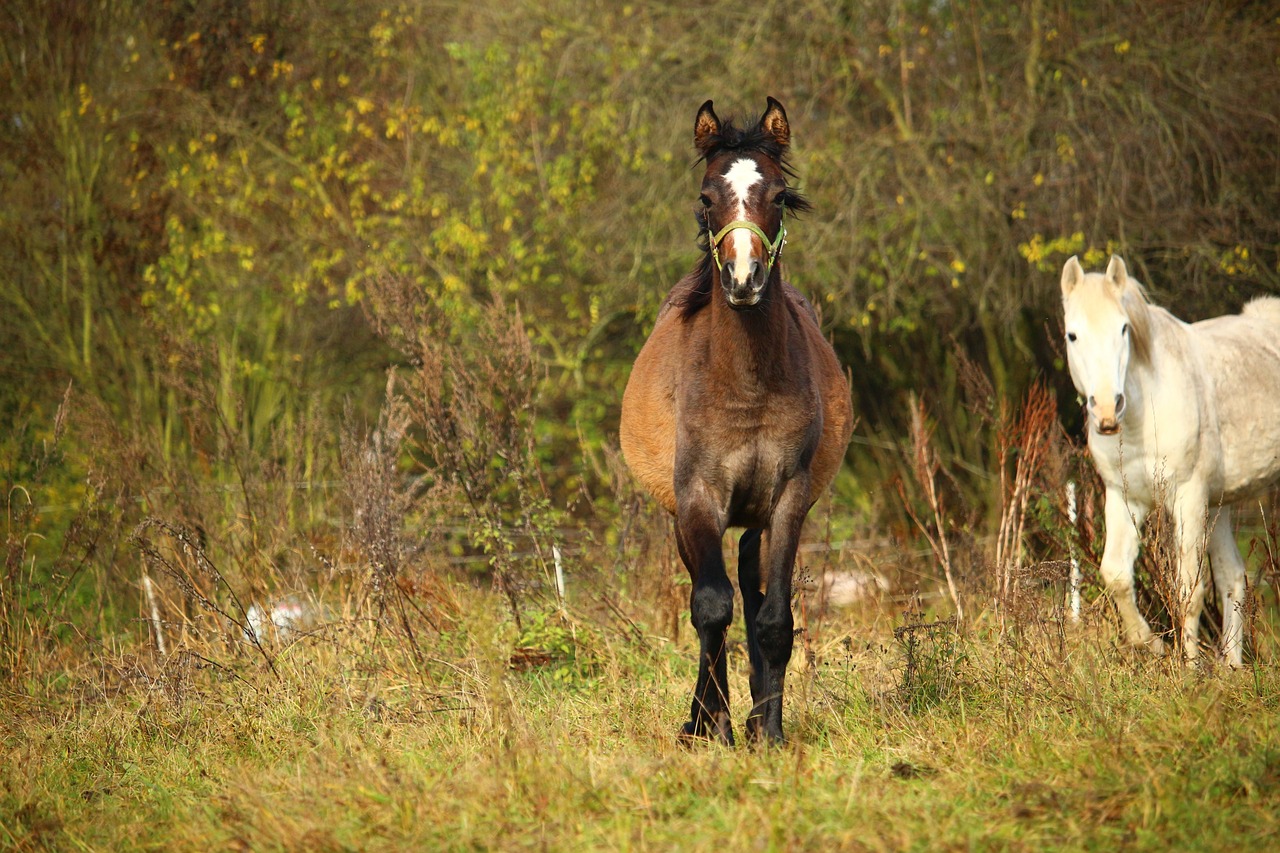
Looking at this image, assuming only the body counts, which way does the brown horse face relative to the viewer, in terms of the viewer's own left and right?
facing the viewer

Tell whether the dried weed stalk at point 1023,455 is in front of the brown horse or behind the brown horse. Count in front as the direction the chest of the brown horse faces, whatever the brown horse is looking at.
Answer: behind

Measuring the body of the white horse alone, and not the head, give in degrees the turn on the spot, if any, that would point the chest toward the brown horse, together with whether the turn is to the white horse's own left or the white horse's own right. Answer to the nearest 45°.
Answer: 0° — it already faces it

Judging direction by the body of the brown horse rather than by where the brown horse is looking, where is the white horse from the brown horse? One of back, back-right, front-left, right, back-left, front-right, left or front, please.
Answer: back-left

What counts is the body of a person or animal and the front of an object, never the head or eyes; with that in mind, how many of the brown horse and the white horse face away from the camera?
0

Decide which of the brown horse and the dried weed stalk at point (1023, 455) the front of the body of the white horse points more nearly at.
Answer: the brown horse
